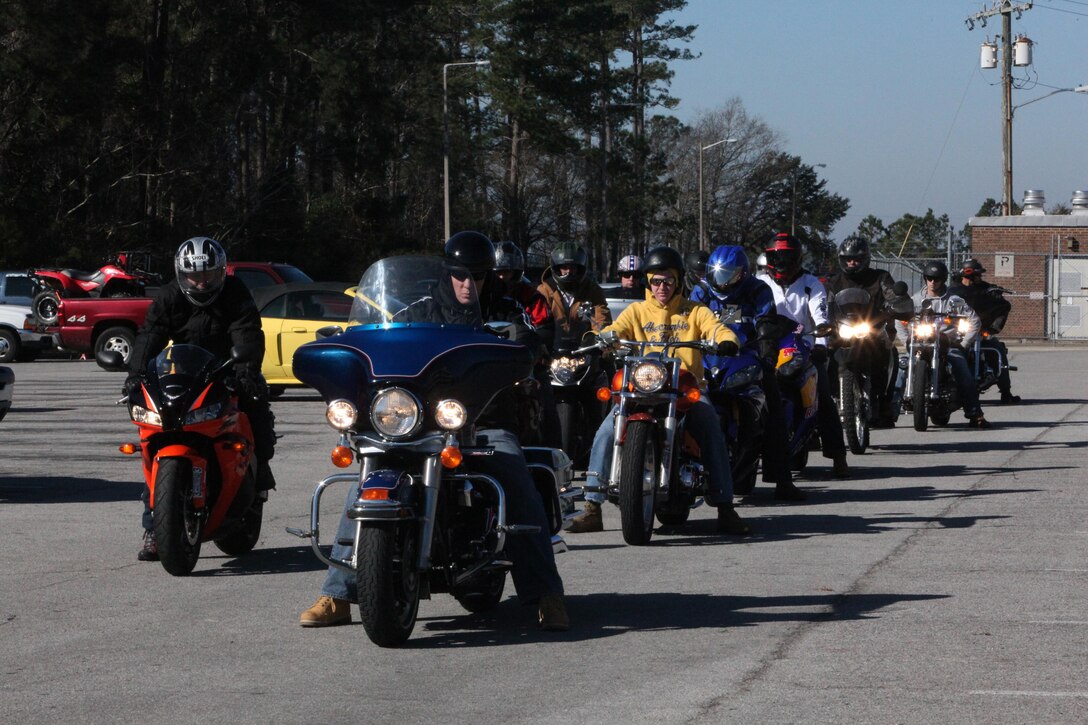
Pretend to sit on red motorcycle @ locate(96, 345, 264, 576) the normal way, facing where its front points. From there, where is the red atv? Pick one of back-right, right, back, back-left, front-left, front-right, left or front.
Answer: back

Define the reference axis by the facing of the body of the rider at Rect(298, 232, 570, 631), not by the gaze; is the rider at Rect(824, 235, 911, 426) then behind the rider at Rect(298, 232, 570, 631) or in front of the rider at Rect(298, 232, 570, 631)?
behind

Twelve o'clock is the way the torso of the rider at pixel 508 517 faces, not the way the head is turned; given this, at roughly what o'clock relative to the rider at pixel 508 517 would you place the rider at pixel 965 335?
the rider at pixel 965 335 is roughly at 7 o'clock from the rider at pixel 508 517.

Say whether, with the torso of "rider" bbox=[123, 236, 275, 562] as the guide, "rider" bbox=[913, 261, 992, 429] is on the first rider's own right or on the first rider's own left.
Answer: on the first rider's own left

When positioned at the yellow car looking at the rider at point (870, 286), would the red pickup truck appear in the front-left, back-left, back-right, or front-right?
back-left

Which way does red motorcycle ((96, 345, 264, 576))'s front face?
toward the camera

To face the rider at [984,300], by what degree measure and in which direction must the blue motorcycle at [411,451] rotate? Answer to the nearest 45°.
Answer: approximately 135° to its left

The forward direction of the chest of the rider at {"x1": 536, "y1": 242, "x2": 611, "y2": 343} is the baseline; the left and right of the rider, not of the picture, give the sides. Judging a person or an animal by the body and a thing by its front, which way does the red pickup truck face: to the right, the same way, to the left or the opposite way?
to the left

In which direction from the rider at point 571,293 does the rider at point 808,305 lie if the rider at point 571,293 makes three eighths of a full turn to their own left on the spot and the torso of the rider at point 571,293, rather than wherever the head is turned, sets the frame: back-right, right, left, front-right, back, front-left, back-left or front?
front-right

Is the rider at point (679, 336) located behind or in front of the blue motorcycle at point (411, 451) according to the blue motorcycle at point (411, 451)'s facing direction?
behind

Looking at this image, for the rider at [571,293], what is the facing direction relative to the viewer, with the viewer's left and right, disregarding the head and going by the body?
facing the viewer

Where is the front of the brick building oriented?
toward the camera

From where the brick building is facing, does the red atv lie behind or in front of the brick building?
in front
